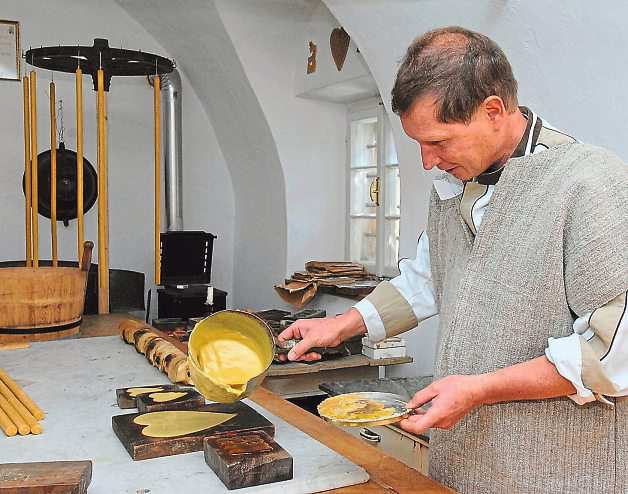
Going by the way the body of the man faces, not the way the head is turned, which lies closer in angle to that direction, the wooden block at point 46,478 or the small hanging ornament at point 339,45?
the wooden block

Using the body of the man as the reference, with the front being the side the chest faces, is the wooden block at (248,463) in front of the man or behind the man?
in front

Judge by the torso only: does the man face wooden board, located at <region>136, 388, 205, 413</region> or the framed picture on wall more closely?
the wooden board

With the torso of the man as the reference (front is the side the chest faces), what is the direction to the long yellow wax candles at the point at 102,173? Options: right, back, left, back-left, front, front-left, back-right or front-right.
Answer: right

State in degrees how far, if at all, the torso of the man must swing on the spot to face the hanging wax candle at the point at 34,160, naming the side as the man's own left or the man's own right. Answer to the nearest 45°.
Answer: approximately 90° to the man's own right

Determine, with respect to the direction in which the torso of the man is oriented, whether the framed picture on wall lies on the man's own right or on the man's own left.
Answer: on the man's own right

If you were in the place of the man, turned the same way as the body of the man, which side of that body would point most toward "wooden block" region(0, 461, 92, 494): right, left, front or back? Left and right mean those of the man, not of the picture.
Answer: front

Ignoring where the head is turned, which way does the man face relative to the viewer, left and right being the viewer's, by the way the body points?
facing the viewer and to the left of the viewer

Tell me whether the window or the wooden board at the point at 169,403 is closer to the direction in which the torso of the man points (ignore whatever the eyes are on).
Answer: the wooden board

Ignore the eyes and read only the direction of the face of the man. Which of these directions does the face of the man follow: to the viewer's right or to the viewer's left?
to the viewer's left

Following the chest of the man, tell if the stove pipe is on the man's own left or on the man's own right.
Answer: on the man's own right
